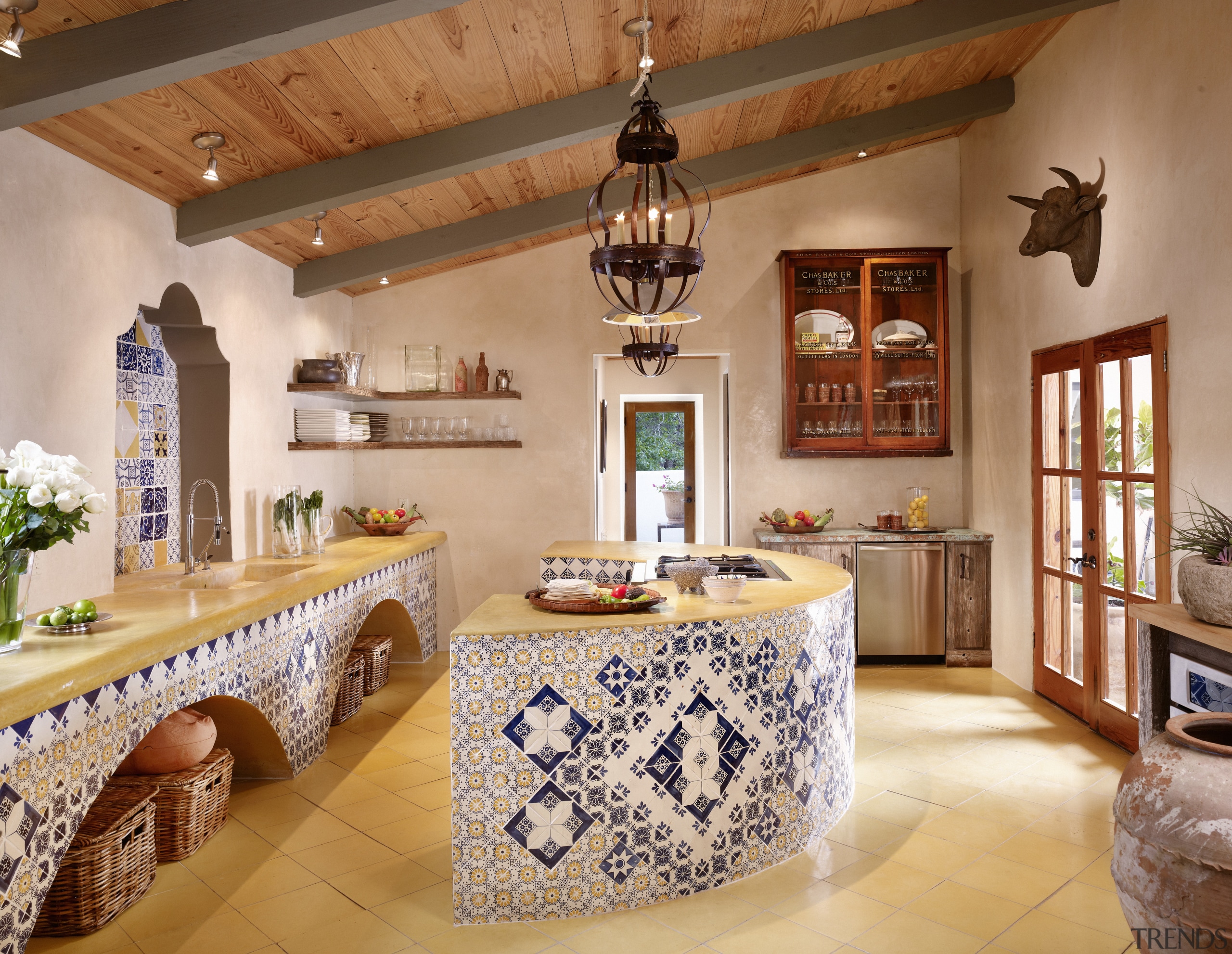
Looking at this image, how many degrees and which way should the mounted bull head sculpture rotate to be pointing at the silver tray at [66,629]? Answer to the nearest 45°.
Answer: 0° — it already faces it

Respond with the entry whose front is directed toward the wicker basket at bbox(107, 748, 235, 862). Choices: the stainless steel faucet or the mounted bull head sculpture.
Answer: the mounted bull head sculpture

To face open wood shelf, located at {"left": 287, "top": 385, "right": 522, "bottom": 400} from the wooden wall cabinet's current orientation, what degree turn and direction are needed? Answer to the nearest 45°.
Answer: approximately 90° to its right

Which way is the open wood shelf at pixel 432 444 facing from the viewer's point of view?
toward the camera

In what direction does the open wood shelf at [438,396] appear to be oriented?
toward the camera

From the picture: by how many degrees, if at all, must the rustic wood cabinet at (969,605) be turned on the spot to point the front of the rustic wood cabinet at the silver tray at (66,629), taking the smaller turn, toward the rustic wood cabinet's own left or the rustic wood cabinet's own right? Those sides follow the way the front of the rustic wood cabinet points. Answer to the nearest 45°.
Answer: approximately 45° to the rustic wood cabinet's own right

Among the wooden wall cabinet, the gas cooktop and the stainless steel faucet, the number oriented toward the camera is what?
1

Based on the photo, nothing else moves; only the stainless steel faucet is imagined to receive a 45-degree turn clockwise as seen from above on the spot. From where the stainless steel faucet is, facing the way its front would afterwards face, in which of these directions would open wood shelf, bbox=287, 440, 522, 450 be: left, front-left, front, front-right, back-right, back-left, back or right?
left

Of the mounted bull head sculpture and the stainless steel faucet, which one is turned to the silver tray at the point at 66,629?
the mounted bull head sculpture

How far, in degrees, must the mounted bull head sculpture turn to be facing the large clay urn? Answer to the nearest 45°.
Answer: approximately 45° to its left

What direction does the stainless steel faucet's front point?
to the viewer's right

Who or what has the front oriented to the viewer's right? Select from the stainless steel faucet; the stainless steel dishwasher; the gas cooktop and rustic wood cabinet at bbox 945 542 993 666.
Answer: the stainless steel faucet

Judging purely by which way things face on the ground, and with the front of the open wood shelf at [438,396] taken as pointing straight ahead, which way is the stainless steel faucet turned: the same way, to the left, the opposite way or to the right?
to the left

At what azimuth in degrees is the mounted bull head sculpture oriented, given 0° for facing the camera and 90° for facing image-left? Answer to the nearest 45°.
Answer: approximately 45°

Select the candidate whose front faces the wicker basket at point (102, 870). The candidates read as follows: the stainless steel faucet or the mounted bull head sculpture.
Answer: the mounted bull head sculpture
